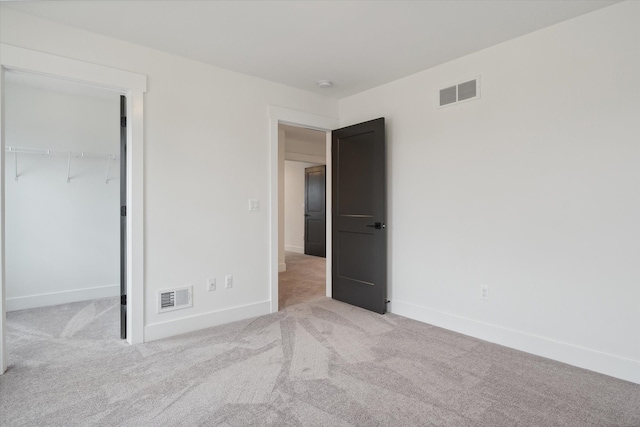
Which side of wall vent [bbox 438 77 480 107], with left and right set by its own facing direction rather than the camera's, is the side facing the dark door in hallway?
right

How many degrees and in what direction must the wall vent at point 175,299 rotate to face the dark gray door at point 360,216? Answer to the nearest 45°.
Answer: approximately 45° to its left

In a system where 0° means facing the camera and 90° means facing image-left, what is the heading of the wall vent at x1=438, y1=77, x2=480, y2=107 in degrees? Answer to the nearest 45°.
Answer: approximately 45°

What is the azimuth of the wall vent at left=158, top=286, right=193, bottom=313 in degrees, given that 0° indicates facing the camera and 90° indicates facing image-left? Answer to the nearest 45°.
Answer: approximately 315°

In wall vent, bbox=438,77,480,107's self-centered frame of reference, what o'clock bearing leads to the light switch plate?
The light switch plate is roughly at 1 o'clock from the wall vent.
